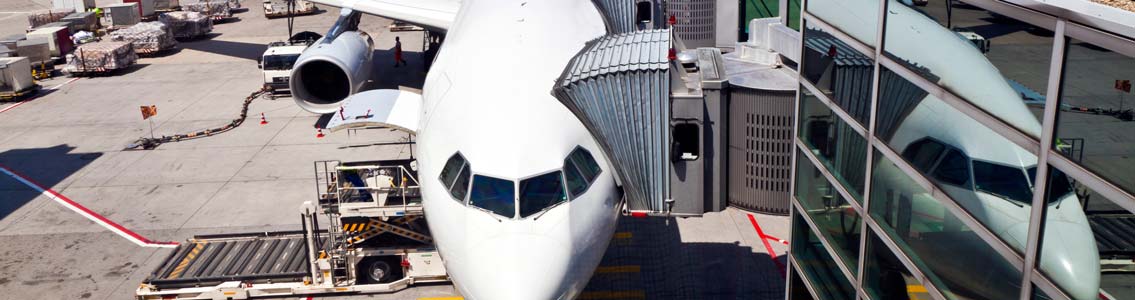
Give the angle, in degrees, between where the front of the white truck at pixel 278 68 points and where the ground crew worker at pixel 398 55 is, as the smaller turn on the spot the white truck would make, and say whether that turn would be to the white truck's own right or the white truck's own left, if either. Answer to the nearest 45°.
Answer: approximately 135° to the white truck's own left

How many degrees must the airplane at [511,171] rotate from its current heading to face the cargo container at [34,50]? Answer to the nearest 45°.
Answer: approximately 135° to its right

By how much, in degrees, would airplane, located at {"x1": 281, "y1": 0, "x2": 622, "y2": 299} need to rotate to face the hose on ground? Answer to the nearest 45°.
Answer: approximately 135° to its right

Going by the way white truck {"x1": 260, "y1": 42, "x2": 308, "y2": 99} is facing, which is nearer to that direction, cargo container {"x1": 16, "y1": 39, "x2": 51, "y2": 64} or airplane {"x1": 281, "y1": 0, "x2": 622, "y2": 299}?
the airplane

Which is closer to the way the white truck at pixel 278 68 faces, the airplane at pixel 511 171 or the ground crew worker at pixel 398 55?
the airplane

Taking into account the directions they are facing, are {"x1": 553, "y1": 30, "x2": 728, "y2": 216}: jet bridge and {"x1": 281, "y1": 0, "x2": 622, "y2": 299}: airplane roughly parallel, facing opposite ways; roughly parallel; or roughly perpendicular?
roughly perpendicular

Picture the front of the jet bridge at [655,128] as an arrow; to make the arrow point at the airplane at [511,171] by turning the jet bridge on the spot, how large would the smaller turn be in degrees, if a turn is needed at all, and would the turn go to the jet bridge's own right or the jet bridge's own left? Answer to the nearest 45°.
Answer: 0° — it already faces it

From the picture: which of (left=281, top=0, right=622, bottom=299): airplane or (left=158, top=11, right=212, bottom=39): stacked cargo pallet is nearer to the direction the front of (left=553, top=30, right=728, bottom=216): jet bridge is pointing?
the airplane

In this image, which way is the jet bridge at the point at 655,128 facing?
to the viewer's left

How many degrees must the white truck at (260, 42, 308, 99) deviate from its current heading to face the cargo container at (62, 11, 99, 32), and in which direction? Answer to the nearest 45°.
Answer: approximately 135° to its right

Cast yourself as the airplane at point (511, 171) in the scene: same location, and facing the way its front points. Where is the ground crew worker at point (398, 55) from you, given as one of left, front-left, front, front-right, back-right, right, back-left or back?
back

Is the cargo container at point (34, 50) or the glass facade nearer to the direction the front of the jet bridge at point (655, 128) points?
the cargo container
